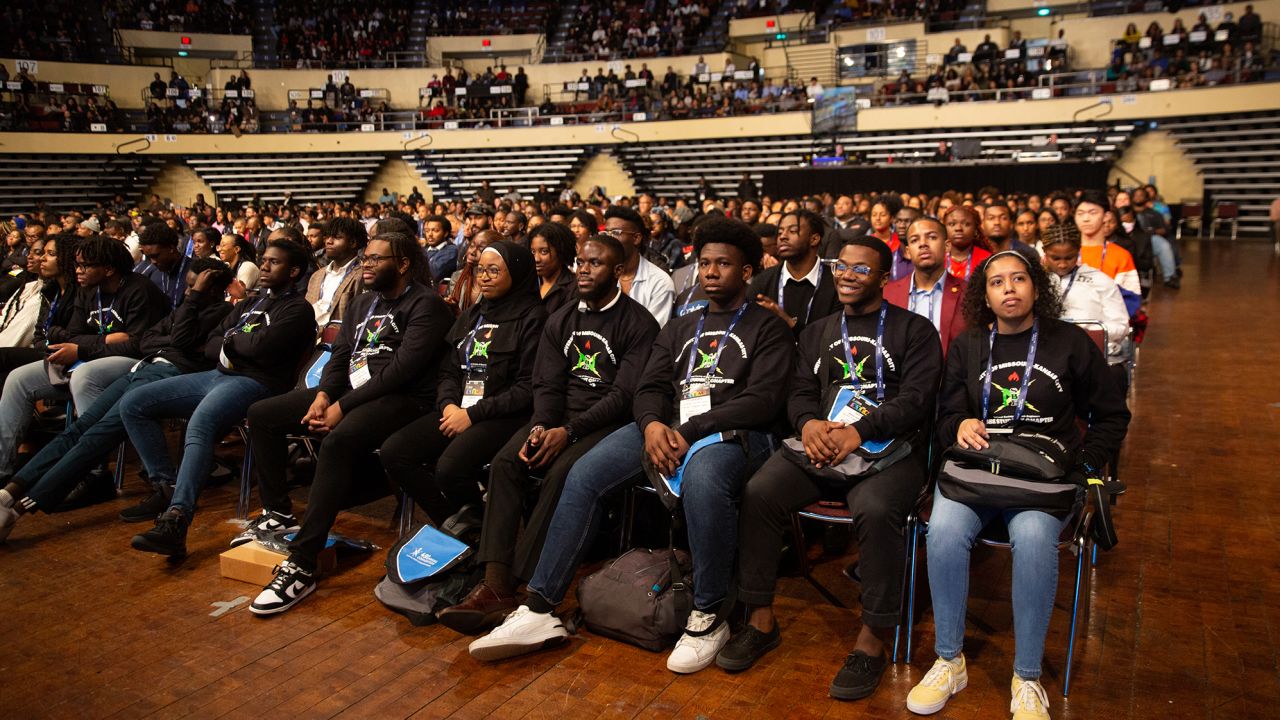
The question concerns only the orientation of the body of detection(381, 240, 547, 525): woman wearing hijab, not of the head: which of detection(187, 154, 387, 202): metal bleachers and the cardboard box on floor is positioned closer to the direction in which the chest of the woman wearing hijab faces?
the cardboard box on floor

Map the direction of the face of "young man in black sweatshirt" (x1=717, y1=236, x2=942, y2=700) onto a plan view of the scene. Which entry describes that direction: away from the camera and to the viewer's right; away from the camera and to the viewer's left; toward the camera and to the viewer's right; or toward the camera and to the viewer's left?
toward the camera and to the viewer's left

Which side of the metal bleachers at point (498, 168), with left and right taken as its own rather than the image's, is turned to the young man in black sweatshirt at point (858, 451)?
front

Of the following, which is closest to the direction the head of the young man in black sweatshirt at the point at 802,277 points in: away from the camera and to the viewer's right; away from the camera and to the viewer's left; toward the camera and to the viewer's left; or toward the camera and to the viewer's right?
toward the camera and to the viewer's left

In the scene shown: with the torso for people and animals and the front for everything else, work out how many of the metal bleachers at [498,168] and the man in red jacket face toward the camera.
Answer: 2

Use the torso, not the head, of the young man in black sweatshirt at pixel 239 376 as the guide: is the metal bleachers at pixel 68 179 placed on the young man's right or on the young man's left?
on the young man's right

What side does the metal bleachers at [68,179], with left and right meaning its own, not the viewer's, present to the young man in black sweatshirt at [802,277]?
front

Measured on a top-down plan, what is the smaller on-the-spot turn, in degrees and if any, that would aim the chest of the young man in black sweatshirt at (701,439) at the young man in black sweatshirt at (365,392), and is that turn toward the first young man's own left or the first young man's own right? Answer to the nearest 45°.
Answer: approximately 90° to the first young man's own right
